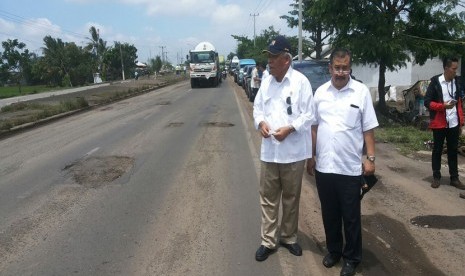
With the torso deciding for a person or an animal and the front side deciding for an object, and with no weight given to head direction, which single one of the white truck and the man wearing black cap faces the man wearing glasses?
the white truck

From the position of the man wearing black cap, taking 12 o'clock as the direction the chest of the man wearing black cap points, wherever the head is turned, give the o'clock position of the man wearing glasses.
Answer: The man wearing glasses is roughly at 8 o'clock from the man wearing black cap.

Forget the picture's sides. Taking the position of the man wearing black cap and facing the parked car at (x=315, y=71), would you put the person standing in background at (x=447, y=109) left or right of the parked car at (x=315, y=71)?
right

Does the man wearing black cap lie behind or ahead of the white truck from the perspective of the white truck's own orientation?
ahead

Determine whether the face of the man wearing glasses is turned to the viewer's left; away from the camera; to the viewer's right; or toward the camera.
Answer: toward the camera

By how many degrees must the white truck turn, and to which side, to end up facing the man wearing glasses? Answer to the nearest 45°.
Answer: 0° — it already faces them

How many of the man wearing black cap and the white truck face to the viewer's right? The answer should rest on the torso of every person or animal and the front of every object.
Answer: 0

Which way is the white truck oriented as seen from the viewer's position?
toward the camera

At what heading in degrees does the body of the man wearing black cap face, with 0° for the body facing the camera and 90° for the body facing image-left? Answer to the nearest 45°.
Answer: approximately 45°
